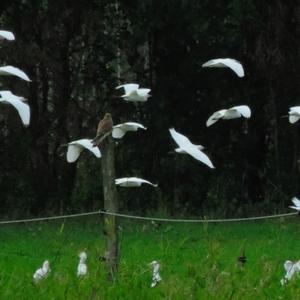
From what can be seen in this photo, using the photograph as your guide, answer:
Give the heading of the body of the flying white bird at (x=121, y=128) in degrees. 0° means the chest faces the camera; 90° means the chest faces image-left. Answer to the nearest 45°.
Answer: approximately 270°
